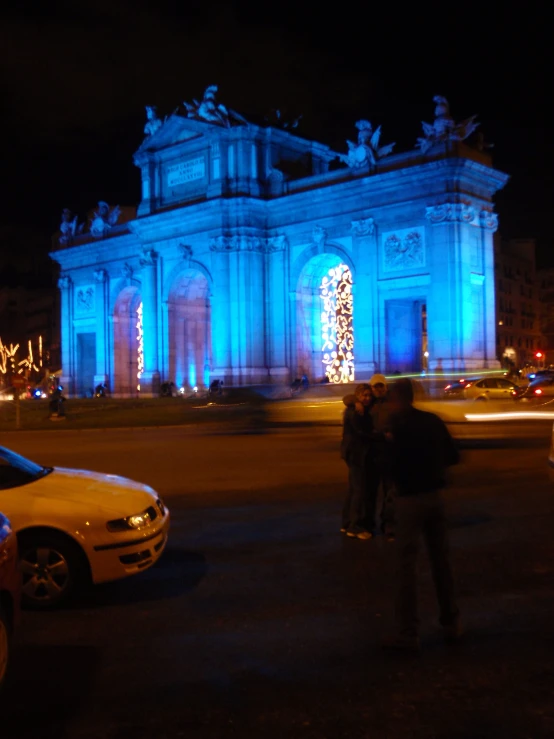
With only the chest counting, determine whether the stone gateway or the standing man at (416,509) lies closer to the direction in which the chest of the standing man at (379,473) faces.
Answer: the standing man

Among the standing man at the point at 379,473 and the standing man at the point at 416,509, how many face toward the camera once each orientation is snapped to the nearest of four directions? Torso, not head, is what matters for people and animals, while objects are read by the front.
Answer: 1

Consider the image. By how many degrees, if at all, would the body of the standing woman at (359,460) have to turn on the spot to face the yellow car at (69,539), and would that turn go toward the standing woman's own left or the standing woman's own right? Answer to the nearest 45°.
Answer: approximately 90° to the standing woman's own right

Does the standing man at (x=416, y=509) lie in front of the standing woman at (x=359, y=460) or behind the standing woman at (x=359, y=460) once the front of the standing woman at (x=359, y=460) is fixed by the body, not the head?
in front

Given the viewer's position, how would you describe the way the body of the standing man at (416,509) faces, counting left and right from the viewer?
facing away from the viewer and to the left of the viewer

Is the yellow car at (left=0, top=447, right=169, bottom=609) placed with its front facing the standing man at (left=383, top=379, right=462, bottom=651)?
yes

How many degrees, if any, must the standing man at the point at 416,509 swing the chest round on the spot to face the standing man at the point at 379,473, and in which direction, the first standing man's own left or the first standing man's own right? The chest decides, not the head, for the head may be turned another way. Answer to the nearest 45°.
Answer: approximately 45° to the first standing man's own right

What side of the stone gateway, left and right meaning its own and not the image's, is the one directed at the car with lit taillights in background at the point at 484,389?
left

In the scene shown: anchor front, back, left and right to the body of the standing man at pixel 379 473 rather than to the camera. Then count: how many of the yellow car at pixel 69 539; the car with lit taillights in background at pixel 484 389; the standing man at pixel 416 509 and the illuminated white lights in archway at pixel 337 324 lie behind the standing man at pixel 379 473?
2
